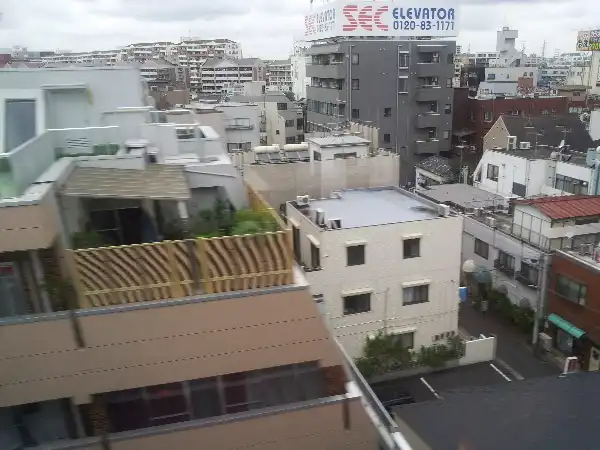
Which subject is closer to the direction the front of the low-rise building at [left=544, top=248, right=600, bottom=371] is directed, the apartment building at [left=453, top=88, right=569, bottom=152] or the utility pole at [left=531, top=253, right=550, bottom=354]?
the utility pole

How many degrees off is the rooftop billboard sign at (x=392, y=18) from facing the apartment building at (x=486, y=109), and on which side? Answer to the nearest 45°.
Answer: approximately 135° to its left

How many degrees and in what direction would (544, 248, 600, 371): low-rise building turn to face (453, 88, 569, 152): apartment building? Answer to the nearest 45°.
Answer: approximately 135° to its right

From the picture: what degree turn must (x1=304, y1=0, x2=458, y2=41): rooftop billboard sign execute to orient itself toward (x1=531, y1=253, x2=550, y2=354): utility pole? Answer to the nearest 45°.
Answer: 0° — it already faces it

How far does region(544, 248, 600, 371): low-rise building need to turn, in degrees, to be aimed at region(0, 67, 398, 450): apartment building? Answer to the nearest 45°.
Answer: approximately 45° to its left

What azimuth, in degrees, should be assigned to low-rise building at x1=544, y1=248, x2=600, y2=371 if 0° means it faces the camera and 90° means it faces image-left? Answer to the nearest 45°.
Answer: approximately 45°

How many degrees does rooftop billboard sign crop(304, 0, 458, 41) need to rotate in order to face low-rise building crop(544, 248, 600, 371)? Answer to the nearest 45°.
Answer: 0° — it already faces it

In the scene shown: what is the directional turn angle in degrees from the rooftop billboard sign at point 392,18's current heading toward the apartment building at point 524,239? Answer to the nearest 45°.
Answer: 0° — it already faces it

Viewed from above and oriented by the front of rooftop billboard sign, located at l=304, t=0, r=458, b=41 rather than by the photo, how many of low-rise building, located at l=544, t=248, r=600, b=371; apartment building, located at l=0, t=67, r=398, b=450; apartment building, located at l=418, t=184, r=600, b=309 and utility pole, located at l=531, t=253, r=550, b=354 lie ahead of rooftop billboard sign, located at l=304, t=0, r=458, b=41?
4

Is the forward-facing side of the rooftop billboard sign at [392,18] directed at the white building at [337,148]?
yes

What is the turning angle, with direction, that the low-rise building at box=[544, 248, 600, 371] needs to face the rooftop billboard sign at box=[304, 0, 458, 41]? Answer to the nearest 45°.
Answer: approximately 90° to its right

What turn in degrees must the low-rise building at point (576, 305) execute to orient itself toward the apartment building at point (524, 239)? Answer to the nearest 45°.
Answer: approximately 90° to its right

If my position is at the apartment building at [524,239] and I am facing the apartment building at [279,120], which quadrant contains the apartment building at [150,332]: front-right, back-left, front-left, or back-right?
back-left
